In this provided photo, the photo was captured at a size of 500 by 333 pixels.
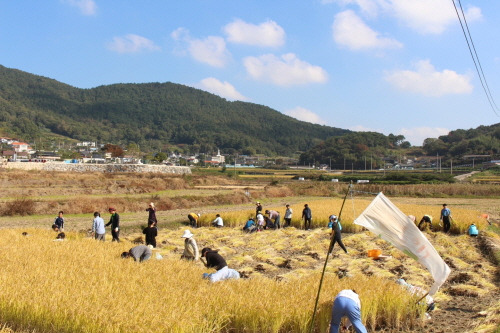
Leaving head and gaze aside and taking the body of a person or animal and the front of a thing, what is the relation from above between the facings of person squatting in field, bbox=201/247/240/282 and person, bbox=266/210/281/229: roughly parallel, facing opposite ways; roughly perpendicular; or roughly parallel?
roughly parallel

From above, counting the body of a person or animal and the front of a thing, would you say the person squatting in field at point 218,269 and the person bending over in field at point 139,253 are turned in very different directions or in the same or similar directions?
same or similar directions

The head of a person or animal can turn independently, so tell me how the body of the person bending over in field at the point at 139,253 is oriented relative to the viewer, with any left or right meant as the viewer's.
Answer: facing to the left of the viewer

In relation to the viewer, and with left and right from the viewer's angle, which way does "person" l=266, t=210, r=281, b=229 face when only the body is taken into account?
facing to the left of the viewer

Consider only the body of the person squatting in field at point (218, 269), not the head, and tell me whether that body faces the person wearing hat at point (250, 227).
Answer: no

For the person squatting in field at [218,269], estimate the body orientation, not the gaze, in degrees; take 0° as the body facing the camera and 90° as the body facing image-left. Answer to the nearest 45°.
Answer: approximately 90°

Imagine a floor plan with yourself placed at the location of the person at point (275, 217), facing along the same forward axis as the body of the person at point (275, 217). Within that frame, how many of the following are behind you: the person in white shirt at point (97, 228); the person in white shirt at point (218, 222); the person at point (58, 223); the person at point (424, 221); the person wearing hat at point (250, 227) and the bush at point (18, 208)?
1

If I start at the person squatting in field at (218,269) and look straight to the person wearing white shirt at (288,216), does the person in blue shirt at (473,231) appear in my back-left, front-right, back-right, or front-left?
front-right

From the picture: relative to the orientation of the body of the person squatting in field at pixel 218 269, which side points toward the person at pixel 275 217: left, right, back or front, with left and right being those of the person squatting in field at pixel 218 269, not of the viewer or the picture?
right

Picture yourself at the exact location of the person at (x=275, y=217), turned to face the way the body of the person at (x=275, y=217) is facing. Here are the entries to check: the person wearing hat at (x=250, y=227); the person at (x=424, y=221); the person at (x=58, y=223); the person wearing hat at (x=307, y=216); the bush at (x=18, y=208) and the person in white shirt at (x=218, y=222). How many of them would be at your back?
2

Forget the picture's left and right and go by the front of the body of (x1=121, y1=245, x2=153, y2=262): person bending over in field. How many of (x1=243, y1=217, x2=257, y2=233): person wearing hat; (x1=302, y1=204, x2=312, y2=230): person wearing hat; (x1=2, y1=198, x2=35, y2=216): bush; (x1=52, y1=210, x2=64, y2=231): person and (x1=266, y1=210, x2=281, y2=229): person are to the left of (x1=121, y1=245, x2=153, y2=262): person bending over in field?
0

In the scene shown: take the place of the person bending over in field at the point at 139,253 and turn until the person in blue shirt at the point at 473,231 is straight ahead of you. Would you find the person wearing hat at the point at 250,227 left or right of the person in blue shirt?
left
